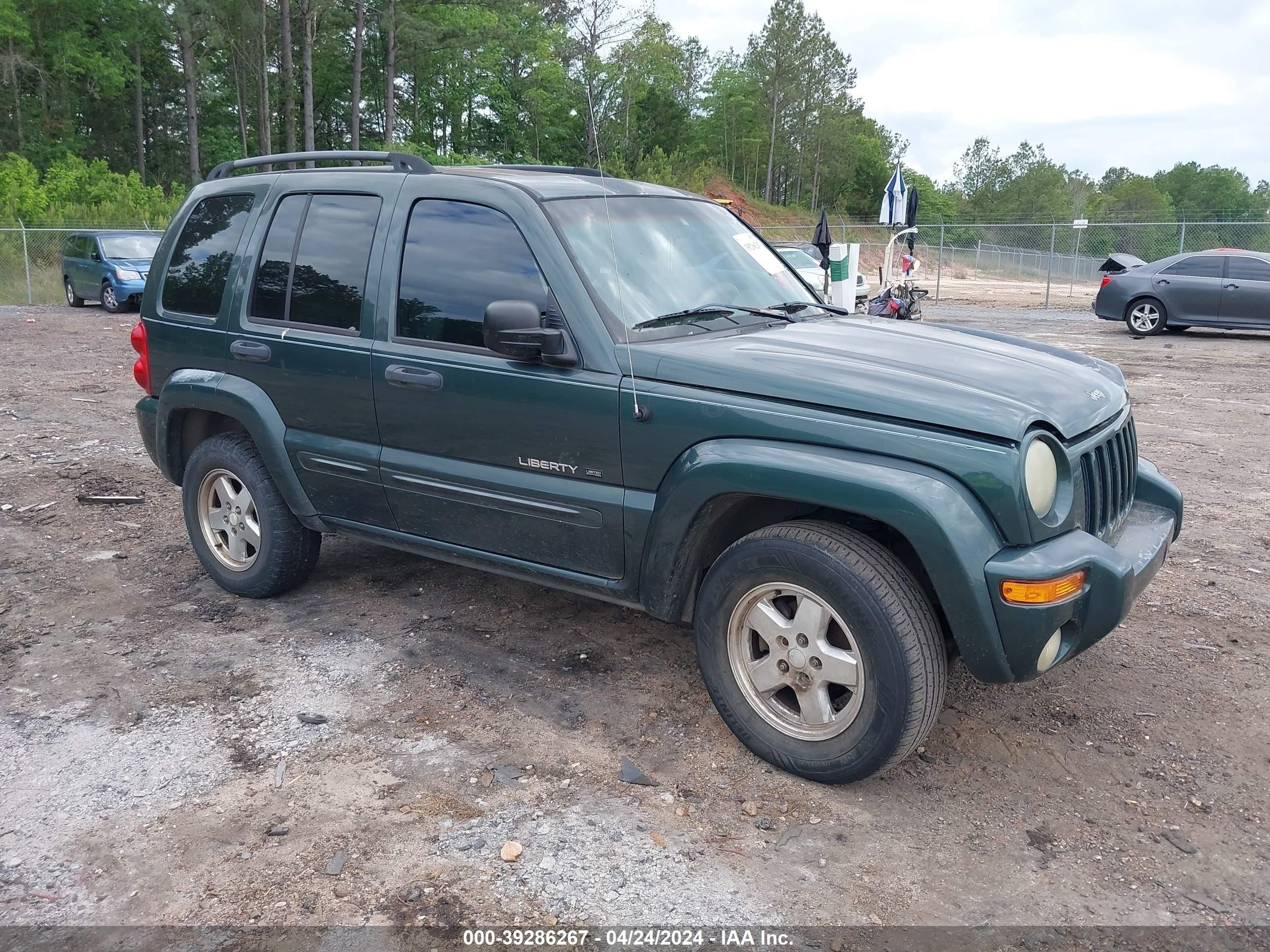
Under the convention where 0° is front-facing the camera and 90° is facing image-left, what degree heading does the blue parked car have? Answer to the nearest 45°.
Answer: approximately 315°

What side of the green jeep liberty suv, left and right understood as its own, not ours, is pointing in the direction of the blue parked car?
back

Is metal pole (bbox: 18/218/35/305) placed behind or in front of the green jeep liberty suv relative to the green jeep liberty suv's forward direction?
behind

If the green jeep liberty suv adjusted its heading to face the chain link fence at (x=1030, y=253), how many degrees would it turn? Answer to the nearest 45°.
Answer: approximately 135° to its left

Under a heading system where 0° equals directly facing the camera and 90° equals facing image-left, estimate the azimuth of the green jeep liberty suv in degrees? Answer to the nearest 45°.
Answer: approximately 315°
